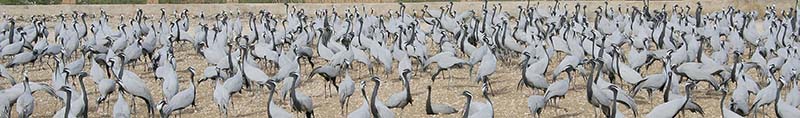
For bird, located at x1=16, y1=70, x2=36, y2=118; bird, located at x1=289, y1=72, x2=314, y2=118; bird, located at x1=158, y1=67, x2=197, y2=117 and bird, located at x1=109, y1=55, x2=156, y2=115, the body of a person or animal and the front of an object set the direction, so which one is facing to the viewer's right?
bird, located at x1=158, y1=67, x2=197, y2=117

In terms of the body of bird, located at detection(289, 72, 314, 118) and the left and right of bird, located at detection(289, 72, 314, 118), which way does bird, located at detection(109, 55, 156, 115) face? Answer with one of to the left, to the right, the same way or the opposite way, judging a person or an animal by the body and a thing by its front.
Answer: the same way

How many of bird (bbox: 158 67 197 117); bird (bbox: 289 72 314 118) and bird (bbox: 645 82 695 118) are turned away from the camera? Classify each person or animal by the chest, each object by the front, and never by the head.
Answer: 0

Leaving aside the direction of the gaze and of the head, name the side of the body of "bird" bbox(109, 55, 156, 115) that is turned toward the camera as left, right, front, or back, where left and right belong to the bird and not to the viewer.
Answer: left

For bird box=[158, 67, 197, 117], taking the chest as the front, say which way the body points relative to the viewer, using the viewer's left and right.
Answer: facing to the right of the viewer

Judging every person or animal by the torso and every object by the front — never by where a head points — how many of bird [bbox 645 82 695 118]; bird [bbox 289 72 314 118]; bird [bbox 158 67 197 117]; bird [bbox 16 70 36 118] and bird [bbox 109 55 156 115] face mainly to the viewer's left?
2

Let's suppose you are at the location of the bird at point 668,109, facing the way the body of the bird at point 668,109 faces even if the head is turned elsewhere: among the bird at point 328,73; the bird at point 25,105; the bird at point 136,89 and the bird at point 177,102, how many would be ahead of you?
0

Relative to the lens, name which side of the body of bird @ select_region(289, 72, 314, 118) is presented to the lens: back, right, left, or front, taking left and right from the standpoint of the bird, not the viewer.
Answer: left

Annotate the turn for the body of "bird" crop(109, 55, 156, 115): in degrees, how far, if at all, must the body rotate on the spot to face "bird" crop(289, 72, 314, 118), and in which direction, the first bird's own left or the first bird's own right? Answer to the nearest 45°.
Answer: approximately 135° to the first bird's own left
